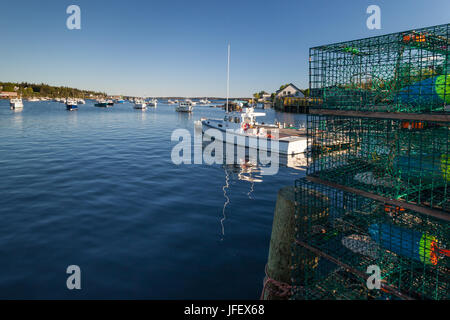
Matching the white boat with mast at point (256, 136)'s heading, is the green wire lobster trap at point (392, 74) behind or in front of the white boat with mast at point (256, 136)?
behind

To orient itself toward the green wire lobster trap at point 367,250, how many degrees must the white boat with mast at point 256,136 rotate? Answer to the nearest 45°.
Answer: approximately 135° to its left

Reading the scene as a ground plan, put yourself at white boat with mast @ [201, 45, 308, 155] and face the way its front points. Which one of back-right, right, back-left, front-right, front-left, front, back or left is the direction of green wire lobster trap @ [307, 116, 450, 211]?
back-left

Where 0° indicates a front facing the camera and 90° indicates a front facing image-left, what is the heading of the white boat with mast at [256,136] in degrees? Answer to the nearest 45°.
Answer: approximately 135°
